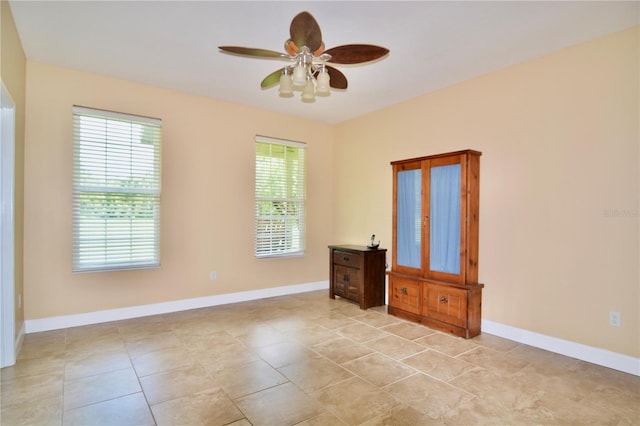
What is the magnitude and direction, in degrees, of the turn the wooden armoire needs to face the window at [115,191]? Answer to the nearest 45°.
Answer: approximately 45° to its right

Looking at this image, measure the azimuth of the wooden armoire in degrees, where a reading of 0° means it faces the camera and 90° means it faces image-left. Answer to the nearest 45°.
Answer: approximately 45°

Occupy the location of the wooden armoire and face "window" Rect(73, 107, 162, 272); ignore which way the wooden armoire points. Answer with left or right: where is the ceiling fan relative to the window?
left

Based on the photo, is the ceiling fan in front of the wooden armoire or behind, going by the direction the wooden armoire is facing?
in front
